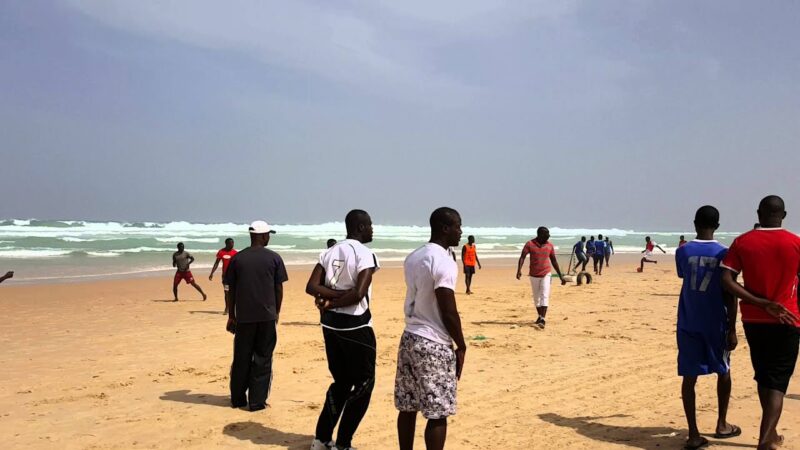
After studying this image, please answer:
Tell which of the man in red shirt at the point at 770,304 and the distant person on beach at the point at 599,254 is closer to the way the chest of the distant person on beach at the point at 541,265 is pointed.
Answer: the man in red shirt

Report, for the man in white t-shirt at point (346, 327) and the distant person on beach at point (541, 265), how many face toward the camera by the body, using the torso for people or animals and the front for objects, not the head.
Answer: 1

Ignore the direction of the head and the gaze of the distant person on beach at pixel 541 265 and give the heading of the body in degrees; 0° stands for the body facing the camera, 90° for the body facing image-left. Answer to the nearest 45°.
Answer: approximately 0°

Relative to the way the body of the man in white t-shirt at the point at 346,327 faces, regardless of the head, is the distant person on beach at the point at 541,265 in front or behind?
in front

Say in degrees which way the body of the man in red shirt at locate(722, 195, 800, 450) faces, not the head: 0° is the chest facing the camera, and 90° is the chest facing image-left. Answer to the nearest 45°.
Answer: approximately 180°

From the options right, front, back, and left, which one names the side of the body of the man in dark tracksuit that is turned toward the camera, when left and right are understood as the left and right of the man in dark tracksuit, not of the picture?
back

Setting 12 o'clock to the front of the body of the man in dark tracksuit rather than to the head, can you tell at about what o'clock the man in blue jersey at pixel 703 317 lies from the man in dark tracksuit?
The man in blue jersey is roughly at 4 o'clock from the man in dark tracksuit.

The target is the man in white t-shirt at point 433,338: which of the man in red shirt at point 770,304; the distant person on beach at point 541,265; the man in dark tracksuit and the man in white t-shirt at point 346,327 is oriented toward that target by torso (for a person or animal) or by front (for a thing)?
the distant person on beach

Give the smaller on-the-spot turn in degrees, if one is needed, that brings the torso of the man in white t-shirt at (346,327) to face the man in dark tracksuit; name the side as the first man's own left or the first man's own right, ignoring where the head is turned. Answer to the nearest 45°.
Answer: approximately 90° to the first man's own left

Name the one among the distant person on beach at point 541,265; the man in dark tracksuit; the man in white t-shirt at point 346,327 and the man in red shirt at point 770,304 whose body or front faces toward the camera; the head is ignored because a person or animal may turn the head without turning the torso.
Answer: the distant person on beach

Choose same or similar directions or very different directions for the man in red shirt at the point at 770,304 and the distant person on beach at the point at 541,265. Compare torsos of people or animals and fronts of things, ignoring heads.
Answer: very different directions

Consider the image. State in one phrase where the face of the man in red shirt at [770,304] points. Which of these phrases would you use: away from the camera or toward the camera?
away from the camera

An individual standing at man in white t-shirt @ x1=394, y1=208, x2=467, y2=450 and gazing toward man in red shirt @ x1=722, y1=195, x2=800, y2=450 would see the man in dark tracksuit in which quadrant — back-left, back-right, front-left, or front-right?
back-left
